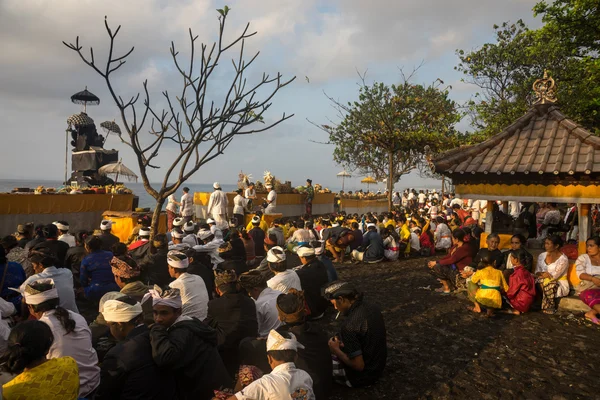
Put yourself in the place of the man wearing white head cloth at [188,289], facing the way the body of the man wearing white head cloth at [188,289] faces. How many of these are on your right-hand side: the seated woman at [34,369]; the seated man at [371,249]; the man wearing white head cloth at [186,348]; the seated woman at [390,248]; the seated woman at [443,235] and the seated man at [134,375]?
3

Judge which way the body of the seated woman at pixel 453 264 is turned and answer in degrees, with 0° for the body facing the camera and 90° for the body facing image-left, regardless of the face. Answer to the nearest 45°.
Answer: approximately 90°

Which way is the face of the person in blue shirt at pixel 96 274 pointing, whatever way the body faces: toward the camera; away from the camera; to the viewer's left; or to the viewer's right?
away from the camera

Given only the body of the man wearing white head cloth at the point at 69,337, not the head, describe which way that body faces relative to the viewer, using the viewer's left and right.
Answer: facing away from the viewer and to the left of the viewer

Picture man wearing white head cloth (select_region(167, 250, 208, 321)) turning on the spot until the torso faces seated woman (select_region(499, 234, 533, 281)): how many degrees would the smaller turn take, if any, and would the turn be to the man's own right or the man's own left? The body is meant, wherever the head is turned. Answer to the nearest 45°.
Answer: approximately 135° to the man's own right

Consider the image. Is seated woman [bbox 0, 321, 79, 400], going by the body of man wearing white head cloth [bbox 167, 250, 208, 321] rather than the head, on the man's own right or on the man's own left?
on the man's own left

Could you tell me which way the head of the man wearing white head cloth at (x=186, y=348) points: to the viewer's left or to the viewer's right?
to the viewer's left

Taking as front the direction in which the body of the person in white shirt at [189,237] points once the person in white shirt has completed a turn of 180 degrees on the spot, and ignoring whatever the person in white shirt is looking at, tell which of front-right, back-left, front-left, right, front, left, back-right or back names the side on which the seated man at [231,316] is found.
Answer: front

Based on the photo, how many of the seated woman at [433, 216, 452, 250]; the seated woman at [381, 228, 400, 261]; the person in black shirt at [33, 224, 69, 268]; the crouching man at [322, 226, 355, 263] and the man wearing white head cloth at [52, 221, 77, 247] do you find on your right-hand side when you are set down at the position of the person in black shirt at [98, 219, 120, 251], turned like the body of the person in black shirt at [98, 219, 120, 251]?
3

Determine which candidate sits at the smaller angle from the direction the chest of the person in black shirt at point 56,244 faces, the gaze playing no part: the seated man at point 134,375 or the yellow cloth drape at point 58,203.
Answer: the yellow cloth drape

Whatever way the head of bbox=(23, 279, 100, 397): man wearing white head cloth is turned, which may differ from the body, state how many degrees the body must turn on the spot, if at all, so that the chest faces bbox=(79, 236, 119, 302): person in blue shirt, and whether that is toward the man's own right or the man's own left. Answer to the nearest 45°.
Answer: approximately 45° to the man's own right

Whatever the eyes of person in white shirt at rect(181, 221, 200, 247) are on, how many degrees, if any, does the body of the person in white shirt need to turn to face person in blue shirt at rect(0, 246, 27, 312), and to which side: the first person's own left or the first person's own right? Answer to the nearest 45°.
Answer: approximately 135° to the first person's own left

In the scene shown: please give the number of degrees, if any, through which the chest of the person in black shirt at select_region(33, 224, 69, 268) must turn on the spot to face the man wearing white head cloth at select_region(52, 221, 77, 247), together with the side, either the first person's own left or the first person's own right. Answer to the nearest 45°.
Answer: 0° — they already face them

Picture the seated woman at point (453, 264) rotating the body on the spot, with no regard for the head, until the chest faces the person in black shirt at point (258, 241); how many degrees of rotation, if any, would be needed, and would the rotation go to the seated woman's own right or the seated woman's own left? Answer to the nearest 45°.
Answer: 0° — they already face them

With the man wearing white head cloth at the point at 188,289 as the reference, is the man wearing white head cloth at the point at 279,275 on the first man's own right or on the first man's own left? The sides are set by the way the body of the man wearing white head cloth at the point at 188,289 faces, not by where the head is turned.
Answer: on the first man's own right

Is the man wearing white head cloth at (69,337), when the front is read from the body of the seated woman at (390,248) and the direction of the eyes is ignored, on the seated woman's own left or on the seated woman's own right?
on the seated woman's own left

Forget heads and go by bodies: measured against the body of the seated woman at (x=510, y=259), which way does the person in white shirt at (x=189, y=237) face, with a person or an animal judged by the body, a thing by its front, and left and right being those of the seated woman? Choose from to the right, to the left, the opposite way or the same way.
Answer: to the right
